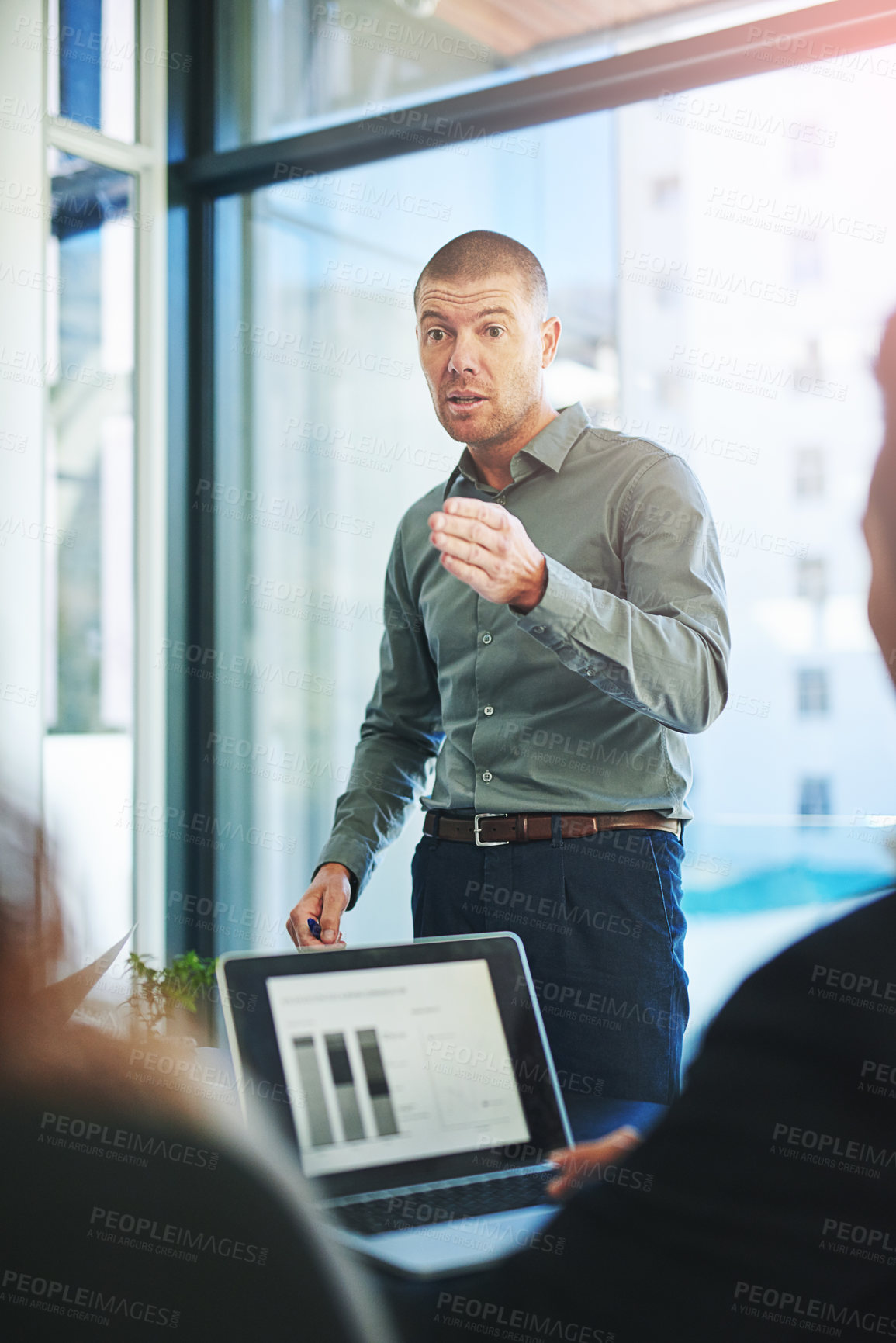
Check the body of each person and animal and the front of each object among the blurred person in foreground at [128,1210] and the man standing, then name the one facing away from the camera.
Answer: the blurred person in foreground

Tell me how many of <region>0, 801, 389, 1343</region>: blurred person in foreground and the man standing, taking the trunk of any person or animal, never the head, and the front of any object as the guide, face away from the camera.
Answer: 1

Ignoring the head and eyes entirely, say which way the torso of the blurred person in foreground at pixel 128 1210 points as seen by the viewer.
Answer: away from the camera

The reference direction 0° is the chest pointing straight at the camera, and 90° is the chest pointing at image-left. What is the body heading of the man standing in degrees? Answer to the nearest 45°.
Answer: approximately 45°

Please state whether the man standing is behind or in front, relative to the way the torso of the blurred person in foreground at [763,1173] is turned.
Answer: in front

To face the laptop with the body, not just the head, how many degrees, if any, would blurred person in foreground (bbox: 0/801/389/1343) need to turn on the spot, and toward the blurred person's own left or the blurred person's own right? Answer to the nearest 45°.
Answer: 0° — they already face it

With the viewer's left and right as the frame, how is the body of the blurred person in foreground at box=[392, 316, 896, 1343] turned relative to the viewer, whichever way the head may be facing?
facing away from the viewer and to the left of the viewer

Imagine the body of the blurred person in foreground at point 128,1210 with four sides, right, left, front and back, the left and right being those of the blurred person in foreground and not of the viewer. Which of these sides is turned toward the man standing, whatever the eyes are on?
front

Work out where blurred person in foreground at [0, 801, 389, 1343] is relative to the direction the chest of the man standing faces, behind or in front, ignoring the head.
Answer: in front
